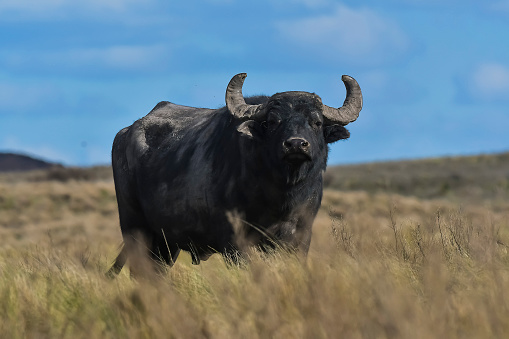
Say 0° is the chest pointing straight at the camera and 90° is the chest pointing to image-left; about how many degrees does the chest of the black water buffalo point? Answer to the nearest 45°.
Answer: approximately 315°
